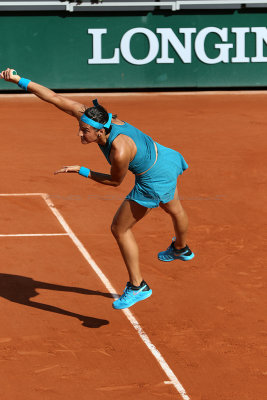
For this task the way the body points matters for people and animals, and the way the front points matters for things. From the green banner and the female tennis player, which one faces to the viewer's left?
the female tennis player

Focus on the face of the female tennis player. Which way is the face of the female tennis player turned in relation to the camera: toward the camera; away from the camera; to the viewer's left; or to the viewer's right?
to the viewer's left

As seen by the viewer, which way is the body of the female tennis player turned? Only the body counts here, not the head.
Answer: to the viewer's left

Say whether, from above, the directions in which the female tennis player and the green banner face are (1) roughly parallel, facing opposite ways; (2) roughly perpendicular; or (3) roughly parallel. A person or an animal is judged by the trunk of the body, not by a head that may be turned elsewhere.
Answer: roughly perpendicular

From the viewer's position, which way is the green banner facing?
facing the viewer

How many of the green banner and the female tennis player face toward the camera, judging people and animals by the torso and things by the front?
1

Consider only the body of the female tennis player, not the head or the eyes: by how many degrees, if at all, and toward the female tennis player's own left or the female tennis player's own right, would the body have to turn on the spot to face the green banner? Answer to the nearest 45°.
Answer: approximately 90° to the female tennis player's own right

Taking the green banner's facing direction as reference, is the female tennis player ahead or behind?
ahead
